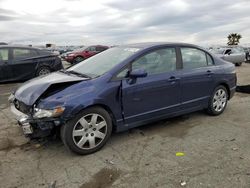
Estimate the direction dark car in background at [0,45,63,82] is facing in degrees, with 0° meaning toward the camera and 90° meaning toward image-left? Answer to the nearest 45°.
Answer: approximately 45°

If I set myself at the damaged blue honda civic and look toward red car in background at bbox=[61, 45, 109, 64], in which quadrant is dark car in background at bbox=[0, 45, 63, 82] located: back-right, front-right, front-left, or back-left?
front-left

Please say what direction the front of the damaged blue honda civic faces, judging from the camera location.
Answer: facing the viewer and to the left of the viewer

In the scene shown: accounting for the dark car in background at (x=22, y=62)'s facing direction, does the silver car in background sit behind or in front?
behind

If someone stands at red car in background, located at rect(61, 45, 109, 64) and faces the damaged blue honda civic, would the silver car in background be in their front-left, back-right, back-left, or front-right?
front-left

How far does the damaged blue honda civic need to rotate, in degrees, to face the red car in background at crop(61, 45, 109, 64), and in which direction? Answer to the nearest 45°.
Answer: approximately 135° to its right

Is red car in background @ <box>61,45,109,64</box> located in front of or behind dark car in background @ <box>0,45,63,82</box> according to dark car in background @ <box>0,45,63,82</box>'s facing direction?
behind

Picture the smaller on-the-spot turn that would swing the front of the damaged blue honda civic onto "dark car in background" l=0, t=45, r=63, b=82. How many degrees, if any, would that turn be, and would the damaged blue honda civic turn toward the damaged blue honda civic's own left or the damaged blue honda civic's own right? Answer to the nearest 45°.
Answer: approximately 90° to the damaged blue honda civic's own right

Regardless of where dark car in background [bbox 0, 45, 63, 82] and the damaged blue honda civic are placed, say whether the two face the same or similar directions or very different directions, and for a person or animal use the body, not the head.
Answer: same or similar directions

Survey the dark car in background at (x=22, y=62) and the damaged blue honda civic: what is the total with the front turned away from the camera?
0
